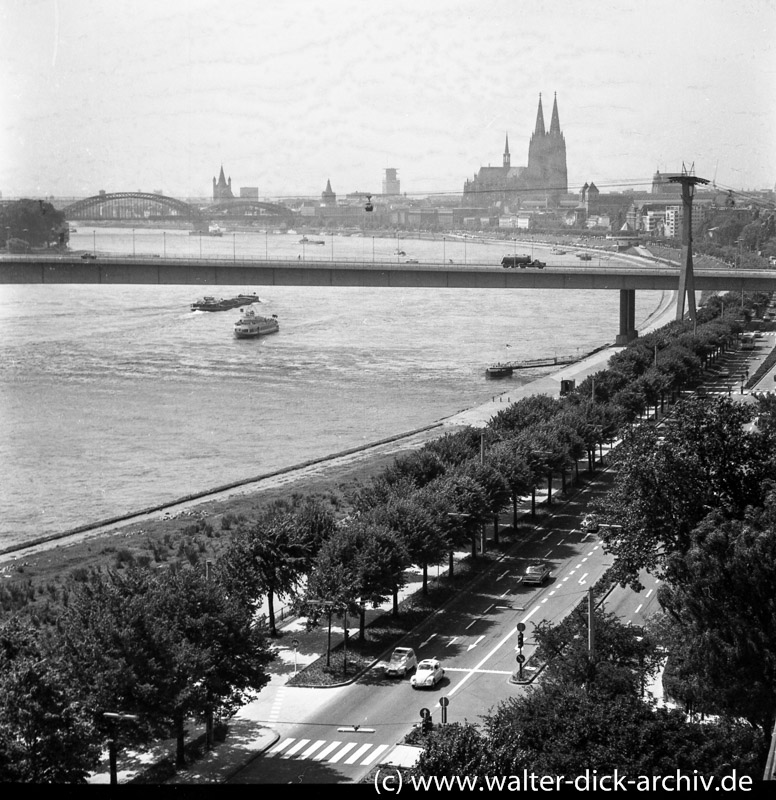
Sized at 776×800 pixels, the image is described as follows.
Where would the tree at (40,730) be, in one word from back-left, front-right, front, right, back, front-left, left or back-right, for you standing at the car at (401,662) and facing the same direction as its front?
front

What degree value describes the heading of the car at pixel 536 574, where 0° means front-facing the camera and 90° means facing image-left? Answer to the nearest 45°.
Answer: approximately 45°

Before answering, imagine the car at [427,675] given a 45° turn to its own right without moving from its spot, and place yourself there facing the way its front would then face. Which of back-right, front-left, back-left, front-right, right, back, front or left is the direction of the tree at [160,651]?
front-left

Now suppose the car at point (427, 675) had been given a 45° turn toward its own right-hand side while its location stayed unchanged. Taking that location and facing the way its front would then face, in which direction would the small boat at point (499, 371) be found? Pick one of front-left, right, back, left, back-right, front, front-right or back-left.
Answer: right

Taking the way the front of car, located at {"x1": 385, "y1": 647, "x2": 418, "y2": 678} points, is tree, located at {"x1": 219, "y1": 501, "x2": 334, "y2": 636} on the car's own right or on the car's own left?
on the car's own right

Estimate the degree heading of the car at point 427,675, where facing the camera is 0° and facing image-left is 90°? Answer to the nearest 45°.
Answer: approximately 45°

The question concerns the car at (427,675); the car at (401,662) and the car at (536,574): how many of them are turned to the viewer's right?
0

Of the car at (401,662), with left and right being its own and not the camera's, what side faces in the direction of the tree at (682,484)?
back

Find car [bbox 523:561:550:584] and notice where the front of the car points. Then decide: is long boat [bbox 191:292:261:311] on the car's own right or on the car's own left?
on the car's own right

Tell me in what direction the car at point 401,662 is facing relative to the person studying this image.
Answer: facing the viewer and to the left of the viewer

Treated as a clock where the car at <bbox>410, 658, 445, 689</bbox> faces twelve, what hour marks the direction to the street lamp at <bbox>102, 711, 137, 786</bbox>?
The street lamp is roughly at 12 o'clock from the car.

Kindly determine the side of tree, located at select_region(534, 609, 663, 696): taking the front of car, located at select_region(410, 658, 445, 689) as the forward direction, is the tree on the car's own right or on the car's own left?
on the car's own left

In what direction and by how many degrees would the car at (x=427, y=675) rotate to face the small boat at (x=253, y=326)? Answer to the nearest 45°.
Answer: approximately 135° to its right

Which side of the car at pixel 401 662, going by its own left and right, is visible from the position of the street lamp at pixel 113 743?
front

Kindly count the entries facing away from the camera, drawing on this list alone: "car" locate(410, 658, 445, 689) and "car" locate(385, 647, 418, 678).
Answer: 0

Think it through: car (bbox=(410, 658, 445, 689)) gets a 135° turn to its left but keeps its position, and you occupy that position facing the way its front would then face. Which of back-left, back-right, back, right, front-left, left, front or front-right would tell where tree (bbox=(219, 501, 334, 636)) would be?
back-left
